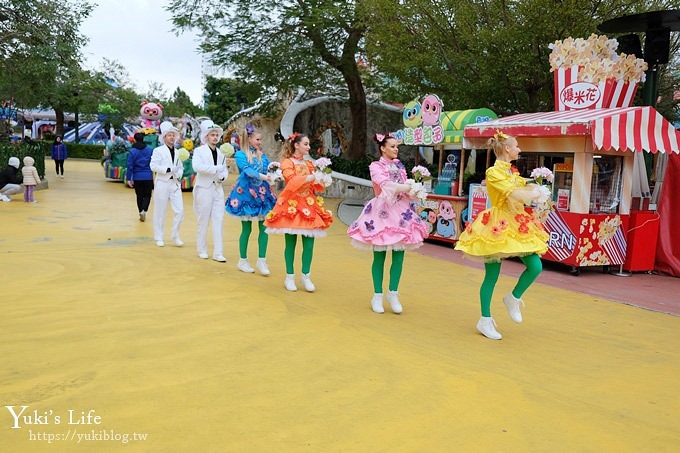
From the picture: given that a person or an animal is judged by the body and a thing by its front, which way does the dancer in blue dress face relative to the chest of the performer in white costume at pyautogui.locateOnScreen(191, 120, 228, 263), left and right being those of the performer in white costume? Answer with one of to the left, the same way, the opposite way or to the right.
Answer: the same way

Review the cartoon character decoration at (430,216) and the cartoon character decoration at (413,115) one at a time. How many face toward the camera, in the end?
2

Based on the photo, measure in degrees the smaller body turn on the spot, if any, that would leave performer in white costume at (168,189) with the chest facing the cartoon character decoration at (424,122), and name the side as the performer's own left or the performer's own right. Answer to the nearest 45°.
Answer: approximately 45° to the performer's own left

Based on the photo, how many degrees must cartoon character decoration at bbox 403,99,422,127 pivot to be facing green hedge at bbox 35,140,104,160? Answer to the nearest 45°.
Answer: approximately 135° to its right

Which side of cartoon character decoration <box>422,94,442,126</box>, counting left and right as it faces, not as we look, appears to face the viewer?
front

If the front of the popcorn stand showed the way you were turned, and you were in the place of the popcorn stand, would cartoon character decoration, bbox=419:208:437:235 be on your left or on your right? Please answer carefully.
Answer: on your right

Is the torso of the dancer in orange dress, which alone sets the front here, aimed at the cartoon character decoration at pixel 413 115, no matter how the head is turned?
no

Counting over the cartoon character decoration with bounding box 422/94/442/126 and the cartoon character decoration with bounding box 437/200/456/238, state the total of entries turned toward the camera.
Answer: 2

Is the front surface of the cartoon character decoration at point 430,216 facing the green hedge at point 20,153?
no

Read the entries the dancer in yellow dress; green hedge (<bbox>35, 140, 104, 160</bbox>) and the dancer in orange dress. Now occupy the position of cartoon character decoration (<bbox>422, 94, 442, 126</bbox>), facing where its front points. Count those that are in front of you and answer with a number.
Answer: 2

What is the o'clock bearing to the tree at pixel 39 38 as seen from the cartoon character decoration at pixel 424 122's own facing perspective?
The tree is roughly at 4 o'clock from the cartoon character decoration.

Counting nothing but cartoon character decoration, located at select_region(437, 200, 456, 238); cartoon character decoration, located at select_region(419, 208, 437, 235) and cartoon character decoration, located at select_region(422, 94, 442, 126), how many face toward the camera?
3

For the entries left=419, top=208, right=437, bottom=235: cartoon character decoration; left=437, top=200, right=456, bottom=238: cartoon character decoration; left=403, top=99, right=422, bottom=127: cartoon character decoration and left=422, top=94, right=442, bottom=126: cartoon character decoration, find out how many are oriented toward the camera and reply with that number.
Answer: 4

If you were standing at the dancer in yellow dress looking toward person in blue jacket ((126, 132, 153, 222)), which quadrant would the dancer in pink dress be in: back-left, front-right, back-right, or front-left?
front-left
